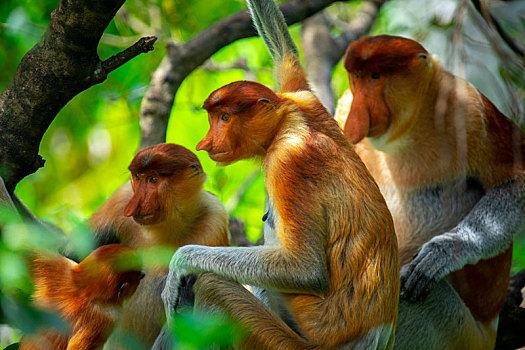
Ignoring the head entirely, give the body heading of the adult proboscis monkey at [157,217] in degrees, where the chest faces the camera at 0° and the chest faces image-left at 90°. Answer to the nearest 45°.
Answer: approximately 45°

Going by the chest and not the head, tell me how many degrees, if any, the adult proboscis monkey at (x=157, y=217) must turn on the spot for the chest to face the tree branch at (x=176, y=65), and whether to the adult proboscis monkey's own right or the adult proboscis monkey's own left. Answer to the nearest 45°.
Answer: approximately 180°

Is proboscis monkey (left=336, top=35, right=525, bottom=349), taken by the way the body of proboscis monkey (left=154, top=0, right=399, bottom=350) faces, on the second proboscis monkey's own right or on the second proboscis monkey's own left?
on the second proboscis monkey's own right

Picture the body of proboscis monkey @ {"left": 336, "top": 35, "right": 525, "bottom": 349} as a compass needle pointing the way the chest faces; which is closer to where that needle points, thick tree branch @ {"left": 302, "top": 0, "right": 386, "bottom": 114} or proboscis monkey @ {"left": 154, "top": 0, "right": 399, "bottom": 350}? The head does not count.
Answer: the proboscis monkey

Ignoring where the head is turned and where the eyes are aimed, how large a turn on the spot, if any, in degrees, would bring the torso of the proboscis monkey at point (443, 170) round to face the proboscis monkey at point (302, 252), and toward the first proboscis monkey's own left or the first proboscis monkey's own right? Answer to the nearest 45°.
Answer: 0° — it already faces it

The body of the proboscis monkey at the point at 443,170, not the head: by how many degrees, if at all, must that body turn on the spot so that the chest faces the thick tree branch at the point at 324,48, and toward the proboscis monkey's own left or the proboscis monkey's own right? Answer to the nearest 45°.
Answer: approximately 135° to the proboscis monkey's own right

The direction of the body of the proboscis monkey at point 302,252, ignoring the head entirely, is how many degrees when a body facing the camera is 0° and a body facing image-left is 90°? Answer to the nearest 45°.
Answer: approximately 90°
